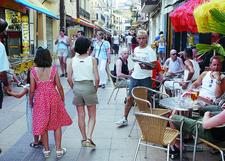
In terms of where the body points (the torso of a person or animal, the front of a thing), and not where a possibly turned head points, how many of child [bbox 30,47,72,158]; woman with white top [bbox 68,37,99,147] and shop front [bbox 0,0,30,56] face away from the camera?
2

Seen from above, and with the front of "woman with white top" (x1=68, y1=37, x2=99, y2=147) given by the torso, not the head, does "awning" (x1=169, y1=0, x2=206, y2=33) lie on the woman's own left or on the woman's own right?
on the woman's own right

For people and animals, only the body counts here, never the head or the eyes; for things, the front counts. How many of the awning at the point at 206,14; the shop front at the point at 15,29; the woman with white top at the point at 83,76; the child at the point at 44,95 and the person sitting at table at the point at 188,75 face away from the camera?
2

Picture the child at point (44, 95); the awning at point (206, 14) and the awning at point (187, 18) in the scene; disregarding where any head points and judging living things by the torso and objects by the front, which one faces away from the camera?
the child

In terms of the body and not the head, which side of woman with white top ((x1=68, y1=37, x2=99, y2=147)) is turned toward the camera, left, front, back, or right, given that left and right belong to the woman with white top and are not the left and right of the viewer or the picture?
back

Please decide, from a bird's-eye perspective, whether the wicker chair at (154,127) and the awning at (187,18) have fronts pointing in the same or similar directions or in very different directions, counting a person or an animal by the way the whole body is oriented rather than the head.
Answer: very different directions

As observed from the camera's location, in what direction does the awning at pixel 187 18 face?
facing the viewer and to the left of the viewer

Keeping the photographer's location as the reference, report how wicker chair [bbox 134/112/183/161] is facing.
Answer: facing away from the viewer and to the right of the viewer

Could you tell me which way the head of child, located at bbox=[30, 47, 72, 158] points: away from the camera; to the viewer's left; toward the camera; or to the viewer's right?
away from the camera

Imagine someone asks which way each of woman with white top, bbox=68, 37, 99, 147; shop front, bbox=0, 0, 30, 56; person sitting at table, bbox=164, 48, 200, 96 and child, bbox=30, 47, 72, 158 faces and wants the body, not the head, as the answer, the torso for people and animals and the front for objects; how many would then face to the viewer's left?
1

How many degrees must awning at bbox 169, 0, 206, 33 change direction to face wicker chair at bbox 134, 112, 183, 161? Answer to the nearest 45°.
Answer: approximately 45° to its left

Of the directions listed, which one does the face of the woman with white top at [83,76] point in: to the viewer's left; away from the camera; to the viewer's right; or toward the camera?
away from the camera

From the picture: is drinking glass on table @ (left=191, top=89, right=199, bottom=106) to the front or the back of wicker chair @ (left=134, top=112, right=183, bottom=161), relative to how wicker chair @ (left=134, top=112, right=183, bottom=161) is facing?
to the front

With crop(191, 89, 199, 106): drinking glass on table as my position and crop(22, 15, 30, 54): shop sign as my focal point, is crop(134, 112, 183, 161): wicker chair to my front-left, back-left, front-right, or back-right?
back-left

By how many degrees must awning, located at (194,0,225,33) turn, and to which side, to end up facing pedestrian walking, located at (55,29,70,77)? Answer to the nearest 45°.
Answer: approximately 90° to its right
